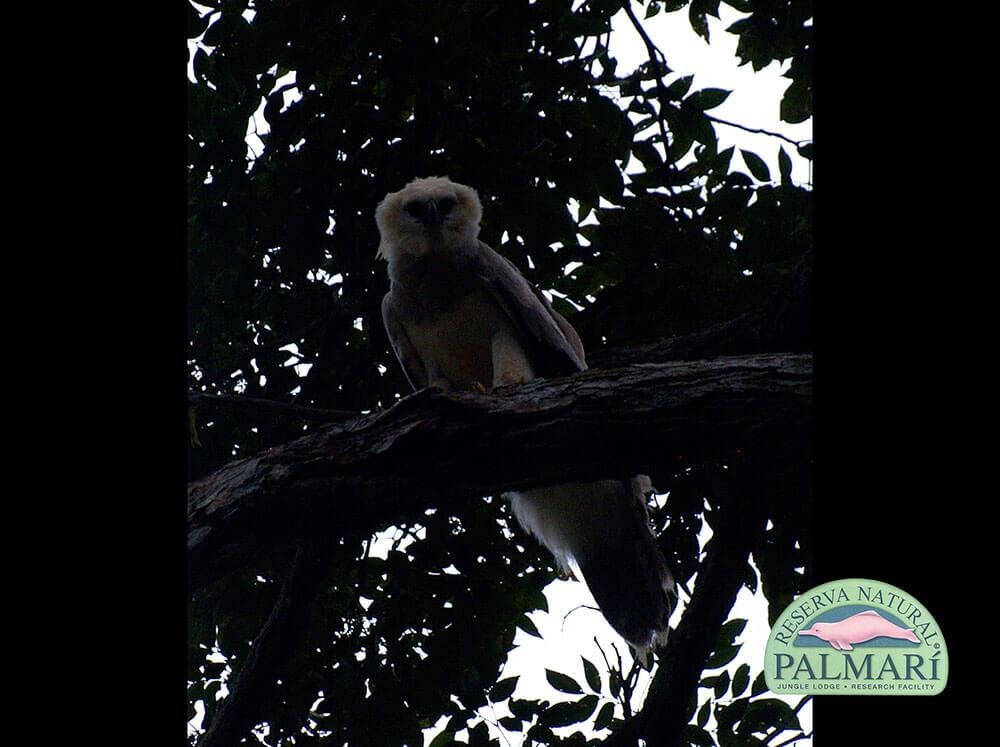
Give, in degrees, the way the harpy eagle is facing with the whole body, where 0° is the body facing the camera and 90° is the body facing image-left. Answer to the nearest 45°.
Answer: approximately 45°

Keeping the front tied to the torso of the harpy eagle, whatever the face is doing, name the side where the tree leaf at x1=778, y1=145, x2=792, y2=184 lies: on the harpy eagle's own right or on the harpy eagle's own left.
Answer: on the harpy eagle's own left
